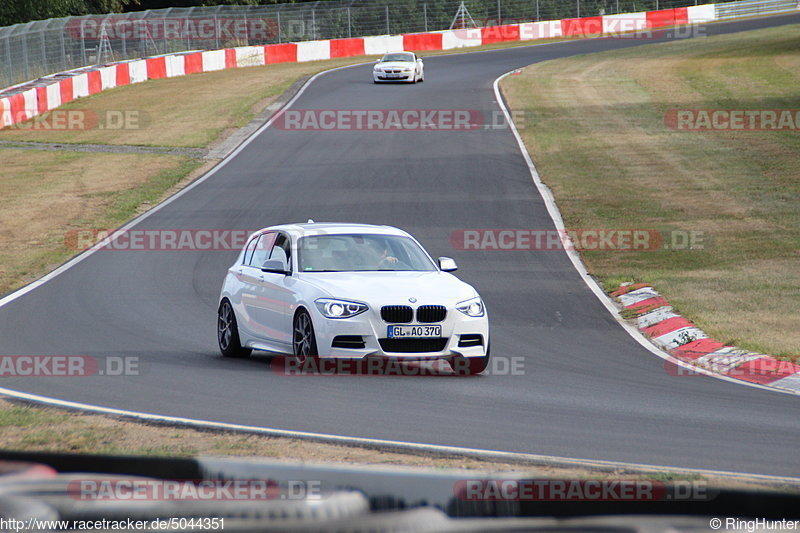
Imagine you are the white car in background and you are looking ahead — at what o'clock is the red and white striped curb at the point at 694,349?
The red and white striped curb is roughly at 12 o'clock from the white car in background.

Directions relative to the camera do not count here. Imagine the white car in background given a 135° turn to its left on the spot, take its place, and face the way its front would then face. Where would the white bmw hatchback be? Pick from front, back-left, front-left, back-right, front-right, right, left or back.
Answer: back-right

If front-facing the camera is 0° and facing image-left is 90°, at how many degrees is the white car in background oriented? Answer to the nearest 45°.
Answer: approximately 0°
